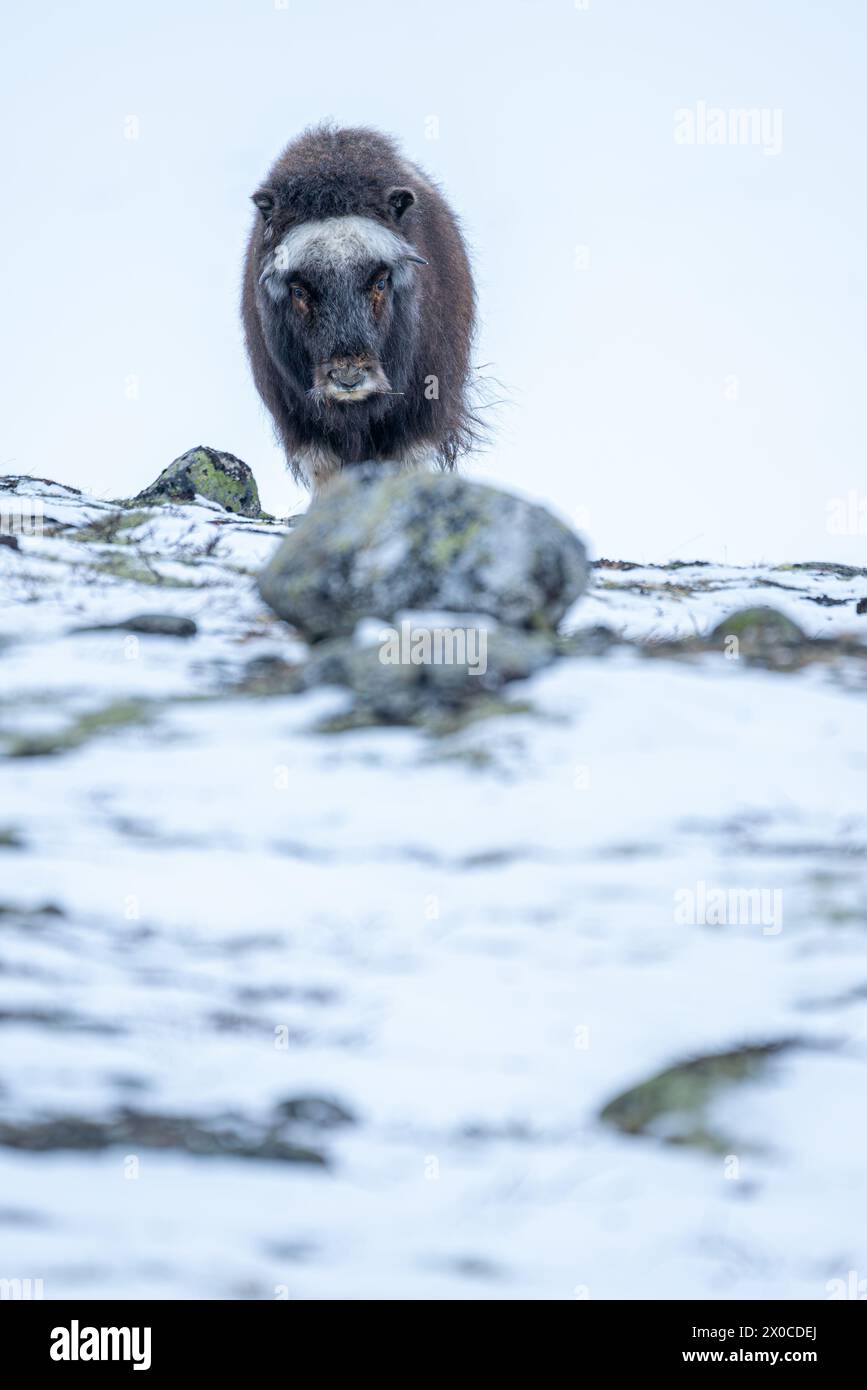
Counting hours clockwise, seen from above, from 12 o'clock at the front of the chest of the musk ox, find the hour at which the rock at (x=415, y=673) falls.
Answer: The rock is roughly at 12 o'clock from the musk ox.

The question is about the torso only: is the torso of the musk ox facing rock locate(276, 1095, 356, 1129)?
yes

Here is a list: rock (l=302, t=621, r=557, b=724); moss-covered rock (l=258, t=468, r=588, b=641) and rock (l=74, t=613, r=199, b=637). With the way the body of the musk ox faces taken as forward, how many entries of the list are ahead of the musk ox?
3

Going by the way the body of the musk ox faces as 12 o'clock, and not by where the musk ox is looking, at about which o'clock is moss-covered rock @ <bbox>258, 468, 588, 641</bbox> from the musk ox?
The moss-covered rock is roughly at 12 o'clock from the musk ox.

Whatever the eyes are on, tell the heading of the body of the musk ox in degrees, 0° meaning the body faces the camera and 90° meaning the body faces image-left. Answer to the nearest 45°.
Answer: approximately 0°

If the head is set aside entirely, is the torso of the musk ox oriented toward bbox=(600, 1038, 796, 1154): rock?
yes
